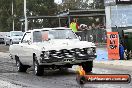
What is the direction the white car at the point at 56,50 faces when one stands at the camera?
facing the viewer and to the right of the viewer

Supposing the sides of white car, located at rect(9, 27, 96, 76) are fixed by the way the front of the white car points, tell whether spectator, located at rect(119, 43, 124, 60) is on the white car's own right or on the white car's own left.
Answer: on the white car's own left
